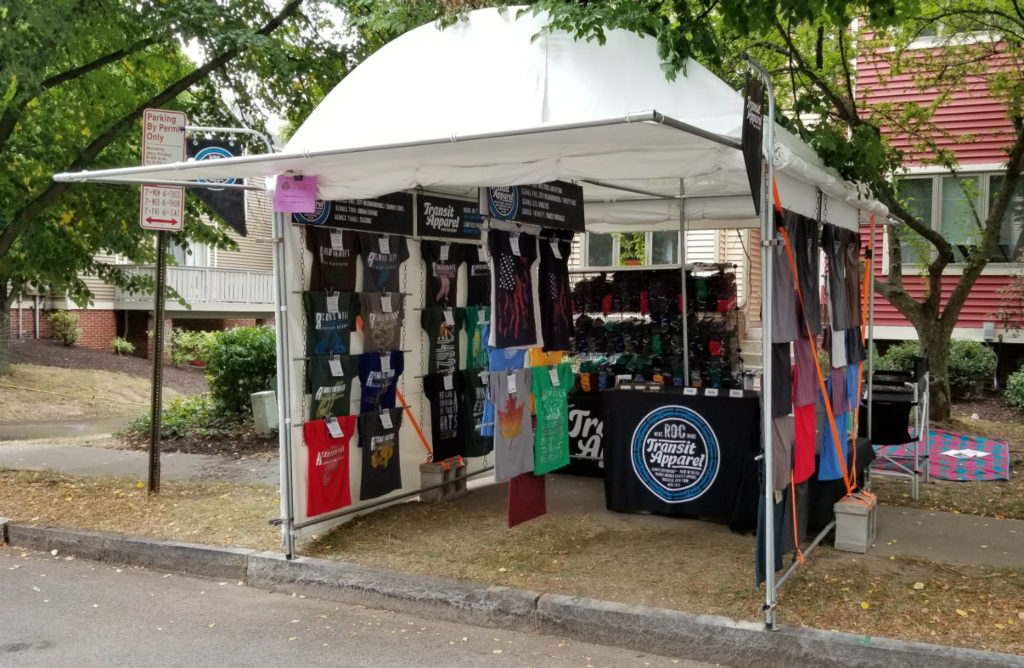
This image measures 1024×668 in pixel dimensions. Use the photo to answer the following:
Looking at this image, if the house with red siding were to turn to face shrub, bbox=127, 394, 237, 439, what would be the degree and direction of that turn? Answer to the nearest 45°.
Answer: approximately 45° to its right

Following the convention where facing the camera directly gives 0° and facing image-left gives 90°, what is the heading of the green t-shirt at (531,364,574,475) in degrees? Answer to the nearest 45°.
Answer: approximately 315°

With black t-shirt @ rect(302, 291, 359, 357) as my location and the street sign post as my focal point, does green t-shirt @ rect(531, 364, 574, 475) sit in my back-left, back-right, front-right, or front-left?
back-right

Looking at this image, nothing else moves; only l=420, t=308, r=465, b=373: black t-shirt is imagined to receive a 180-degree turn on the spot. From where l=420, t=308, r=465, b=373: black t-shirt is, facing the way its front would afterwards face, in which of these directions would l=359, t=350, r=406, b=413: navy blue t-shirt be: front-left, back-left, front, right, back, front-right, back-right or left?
left

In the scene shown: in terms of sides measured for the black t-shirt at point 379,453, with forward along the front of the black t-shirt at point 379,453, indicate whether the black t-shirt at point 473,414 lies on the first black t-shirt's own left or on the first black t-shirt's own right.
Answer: on the first black t-shirt's own left

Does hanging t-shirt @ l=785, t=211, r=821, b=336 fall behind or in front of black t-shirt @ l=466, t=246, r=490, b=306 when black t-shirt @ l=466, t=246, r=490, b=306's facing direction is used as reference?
in front

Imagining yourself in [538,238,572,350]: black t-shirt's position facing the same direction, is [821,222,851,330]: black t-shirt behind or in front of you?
in front

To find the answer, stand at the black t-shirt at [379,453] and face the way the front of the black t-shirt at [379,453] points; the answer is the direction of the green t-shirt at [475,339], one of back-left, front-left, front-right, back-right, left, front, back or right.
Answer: left

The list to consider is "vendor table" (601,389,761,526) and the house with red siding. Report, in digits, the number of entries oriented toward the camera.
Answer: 2

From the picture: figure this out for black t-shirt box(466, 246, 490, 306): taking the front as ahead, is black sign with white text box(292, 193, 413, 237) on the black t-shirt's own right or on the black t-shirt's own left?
on the black t-shirt's own right
